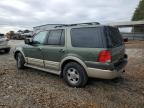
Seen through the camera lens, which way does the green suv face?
facing away from the viewer and to the left of the viewer
